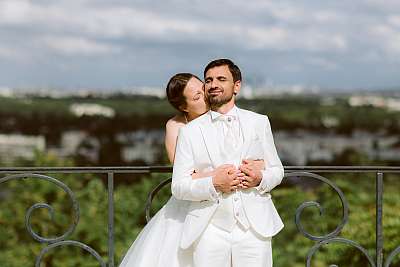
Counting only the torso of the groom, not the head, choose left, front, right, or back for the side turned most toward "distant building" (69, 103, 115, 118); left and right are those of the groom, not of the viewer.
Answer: back

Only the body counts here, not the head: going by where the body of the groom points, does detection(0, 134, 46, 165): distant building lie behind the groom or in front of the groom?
behind

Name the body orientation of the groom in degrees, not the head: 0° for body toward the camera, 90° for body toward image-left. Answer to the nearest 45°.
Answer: approximately 0°
